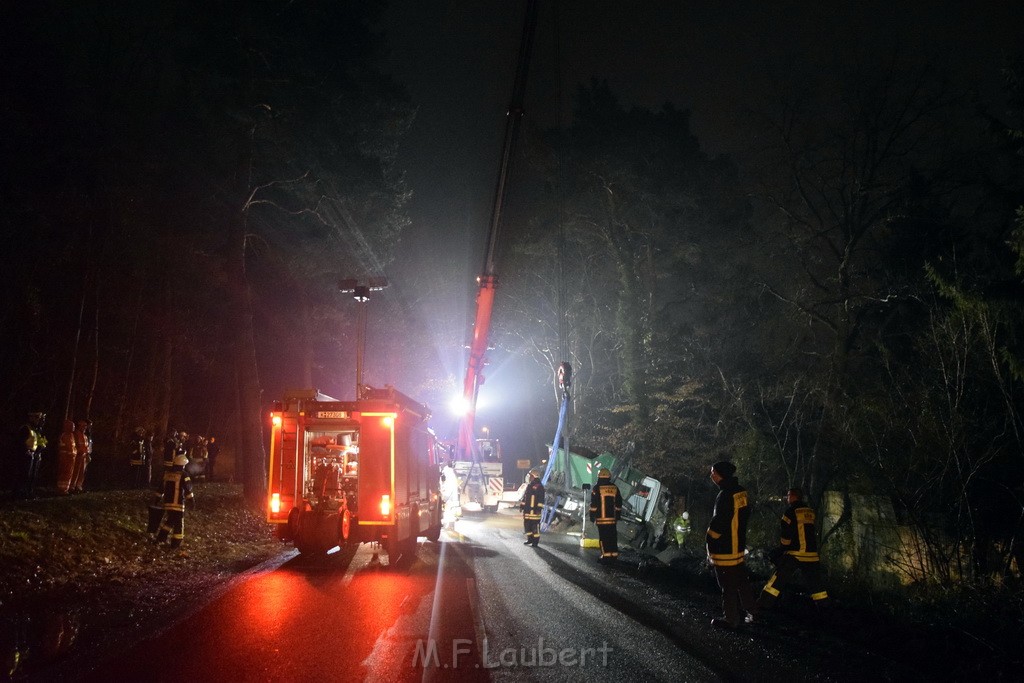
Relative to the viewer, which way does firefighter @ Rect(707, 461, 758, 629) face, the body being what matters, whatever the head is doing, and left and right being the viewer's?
facing away from the viewer and to the left of the viewer

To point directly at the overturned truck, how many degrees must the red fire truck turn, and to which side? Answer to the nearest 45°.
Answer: approximately 45° to its right

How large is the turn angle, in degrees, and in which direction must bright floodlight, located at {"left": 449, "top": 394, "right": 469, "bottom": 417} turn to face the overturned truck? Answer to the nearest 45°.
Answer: approximately 45° to its left

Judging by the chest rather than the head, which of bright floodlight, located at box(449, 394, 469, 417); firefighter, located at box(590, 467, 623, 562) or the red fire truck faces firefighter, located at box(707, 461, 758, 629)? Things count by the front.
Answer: the bright floodlight

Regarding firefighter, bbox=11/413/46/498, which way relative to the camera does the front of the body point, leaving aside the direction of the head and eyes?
to the viewer's right

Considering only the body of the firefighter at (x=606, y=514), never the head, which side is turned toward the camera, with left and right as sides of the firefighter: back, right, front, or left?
back

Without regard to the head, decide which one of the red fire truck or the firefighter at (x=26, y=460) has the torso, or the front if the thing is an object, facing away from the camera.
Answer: the red fire truck

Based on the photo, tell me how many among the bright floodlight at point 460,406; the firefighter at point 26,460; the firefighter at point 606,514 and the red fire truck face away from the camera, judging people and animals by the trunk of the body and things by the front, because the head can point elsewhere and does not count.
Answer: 2

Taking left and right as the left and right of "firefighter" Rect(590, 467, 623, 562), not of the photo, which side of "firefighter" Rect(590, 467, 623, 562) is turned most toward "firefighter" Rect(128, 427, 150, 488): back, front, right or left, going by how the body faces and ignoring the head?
left

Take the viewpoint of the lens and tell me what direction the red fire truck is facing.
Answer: facing away from the viewer

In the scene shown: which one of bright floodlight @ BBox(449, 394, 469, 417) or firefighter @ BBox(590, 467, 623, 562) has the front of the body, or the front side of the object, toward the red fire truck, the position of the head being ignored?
the bright floodlight
